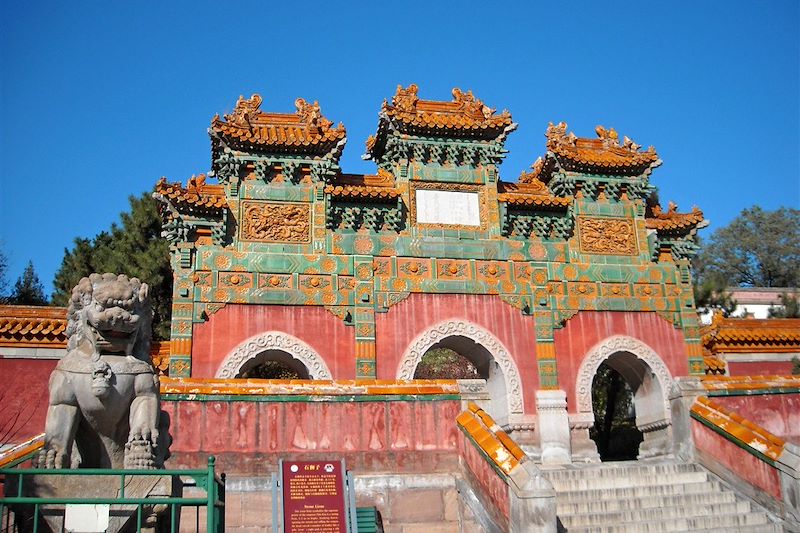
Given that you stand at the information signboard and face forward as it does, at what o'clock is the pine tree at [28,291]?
The pine tree is roughly at 5 o'clock from the information signboard.

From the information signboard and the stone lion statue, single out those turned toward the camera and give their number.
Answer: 2

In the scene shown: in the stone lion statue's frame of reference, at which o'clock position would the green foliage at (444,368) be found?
The green foliage is roughly at 7 o'clock from the stone lion statue.

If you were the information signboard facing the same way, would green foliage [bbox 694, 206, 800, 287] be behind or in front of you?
behind

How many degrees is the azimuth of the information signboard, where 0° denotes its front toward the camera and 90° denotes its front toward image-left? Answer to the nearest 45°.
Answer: approximately 0°

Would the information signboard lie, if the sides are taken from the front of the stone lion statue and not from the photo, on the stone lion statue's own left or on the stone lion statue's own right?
on the stone lion statue's own left

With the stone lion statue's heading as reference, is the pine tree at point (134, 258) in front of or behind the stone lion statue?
behind

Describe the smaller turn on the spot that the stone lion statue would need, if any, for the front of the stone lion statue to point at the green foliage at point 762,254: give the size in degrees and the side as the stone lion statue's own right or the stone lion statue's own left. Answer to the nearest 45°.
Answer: approximately 135° to the stone lion statue's own left

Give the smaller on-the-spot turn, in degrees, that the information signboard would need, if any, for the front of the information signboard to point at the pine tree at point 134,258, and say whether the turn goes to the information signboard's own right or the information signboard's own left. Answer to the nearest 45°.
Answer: approximately 180°

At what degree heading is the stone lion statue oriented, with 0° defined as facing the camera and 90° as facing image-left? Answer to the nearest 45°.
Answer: approximately 0°
